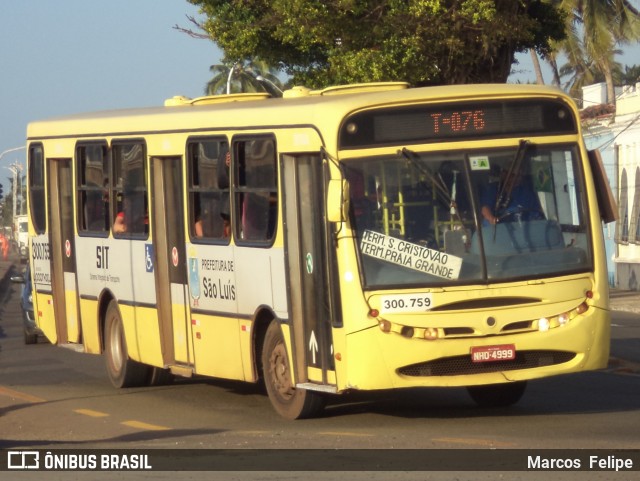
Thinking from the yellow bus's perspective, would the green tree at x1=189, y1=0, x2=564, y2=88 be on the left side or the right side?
on its left

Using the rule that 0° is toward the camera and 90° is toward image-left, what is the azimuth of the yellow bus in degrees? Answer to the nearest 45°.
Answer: approximately 315°
